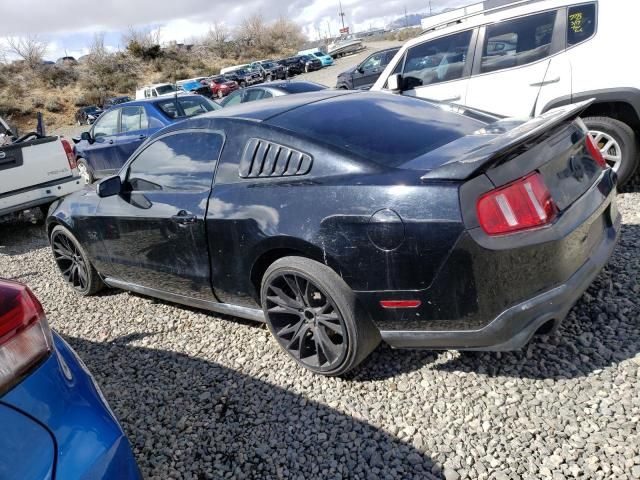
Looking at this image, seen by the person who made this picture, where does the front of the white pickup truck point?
facing away from the viewer and to the left of the viewer

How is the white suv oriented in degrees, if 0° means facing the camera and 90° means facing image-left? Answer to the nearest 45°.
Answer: approximately 135°

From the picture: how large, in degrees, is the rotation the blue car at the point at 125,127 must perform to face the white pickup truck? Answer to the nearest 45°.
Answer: approximately 90° to its left

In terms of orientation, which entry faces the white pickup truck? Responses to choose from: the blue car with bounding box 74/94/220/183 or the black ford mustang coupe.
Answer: the black ford mustang coupe

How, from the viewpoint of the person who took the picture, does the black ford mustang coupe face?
facing away from the viewer and to the left of the viewer

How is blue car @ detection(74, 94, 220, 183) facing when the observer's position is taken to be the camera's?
facing away from the viewer and to the left of the viewer

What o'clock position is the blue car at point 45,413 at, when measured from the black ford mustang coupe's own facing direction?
The blue car is roughly at 9 o'clock from the black ford mustang coupe.
